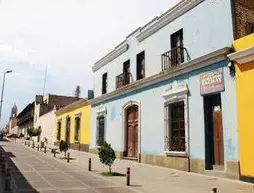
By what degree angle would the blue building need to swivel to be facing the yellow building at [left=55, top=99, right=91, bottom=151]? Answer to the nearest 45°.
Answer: approximately 90° to its right

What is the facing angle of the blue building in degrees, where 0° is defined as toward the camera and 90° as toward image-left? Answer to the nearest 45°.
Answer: approximately 45°

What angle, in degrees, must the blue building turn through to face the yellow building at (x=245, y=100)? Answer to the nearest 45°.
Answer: approximately 90° to its left
